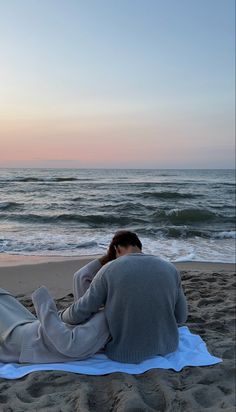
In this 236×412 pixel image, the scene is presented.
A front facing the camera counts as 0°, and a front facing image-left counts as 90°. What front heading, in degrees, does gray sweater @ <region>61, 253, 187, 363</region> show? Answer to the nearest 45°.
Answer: approximately 180°

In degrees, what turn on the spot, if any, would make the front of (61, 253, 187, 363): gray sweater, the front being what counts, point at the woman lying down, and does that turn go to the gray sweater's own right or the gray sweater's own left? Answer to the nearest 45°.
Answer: approximately 90° to the gray sweater's own left
